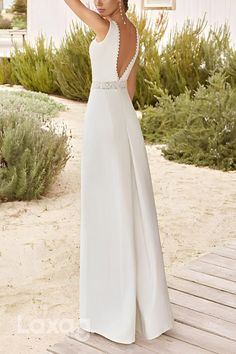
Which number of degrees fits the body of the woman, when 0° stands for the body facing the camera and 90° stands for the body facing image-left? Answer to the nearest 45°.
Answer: approximately 135°

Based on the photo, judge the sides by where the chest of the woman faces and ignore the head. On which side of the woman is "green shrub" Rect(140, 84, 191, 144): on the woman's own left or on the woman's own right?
on the woman's own right

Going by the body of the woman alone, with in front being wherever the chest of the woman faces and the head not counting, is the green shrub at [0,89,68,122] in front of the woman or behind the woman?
in front

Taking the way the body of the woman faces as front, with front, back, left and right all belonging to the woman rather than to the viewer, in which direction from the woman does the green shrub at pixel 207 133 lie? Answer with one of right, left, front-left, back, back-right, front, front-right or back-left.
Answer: front-right

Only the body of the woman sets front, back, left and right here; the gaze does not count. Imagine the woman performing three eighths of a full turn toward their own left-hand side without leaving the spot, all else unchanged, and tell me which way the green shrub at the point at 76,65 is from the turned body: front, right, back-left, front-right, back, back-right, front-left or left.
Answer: back

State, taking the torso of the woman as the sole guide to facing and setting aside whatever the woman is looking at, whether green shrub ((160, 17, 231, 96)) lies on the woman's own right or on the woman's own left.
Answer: on the woman's own right
